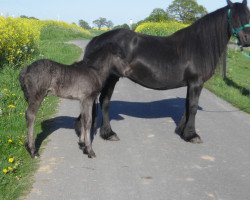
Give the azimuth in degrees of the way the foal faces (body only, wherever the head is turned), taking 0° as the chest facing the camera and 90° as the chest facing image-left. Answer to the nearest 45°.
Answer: approximately 270°

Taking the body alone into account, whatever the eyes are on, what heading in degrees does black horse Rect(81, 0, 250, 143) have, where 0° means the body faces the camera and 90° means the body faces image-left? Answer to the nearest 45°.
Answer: approximately 270°

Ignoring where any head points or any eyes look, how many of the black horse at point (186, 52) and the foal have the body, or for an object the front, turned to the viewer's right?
2
